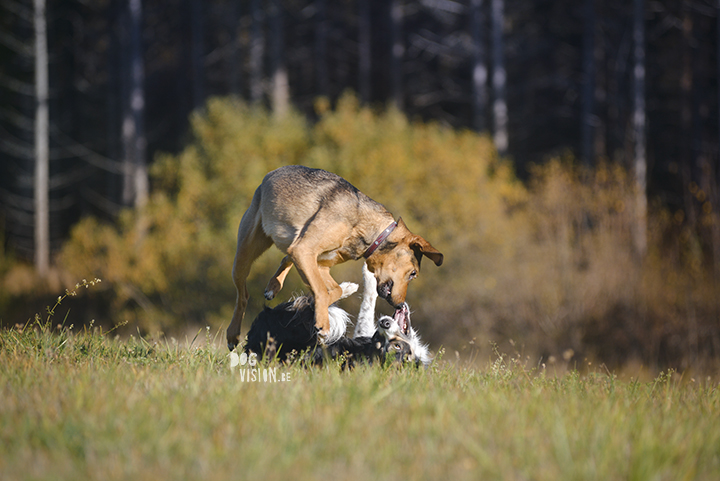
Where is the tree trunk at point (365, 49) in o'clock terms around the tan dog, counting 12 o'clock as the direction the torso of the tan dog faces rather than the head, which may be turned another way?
The tree trunk is roughly at 9 o'clock from the tan dog.

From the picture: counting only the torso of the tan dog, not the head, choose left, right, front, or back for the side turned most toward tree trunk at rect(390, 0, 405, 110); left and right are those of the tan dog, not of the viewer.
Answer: left

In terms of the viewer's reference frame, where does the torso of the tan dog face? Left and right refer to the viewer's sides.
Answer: facing to the right of the viewer

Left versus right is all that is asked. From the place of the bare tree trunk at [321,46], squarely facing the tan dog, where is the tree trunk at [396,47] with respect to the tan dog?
left

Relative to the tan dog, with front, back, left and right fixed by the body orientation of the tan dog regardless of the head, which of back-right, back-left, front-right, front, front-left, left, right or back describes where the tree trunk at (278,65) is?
left

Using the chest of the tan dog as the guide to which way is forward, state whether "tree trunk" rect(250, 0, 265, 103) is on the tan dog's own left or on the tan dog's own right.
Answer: on the tan dog's own left

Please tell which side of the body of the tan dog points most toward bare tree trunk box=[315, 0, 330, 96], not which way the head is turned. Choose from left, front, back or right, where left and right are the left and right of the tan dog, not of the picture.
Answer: left

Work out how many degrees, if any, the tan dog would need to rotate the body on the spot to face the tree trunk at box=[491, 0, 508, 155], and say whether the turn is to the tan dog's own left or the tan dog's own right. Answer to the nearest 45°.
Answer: approximately 90° to the tan dog's own left
